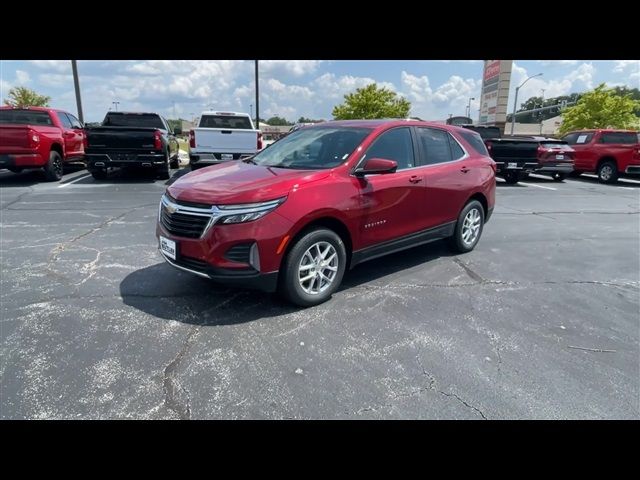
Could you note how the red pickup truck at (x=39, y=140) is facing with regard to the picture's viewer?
facing away from the viewer and to the right of the viewer

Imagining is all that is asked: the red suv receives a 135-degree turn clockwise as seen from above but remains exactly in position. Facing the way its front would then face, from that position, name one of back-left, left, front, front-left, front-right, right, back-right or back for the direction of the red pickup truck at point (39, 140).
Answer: front-left

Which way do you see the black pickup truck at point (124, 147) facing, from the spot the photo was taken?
facing away from the viewer

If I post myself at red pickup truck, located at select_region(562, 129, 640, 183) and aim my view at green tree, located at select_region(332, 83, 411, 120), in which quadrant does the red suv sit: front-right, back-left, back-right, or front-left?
back-left

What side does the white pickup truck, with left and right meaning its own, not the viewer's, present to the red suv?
back

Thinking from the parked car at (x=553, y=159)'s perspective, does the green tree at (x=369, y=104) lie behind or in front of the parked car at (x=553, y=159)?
in front

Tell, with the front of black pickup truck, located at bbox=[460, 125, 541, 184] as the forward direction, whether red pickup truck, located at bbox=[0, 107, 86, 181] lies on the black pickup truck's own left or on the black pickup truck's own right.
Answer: on the black pickup truck's own left

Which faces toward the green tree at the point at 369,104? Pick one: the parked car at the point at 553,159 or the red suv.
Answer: the parked car

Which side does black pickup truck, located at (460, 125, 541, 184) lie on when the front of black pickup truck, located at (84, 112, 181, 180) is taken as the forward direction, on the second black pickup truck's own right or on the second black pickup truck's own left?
on the second black pickup truck's own right

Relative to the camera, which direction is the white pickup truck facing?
away from the camera

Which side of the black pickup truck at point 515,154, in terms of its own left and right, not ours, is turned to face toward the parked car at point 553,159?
right

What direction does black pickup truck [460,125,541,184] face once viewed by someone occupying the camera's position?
facing away from the viewer and to the left of the viewer

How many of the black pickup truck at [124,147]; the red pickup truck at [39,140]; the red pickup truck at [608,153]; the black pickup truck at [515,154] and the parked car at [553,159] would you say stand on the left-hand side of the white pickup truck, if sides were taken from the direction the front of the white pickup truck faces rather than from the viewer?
2

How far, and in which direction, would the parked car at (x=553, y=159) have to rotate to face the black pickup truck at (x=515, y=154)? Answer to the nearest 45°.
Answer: approximately 90° to its left

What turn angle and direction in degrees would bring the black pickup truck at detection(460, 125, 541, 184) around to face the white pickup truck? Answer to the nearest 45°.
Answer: approximately 90° to its left

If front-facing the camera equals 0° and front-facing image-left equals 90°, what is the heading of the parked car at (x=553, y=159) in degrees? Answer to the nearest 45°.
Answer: approximately 135°
